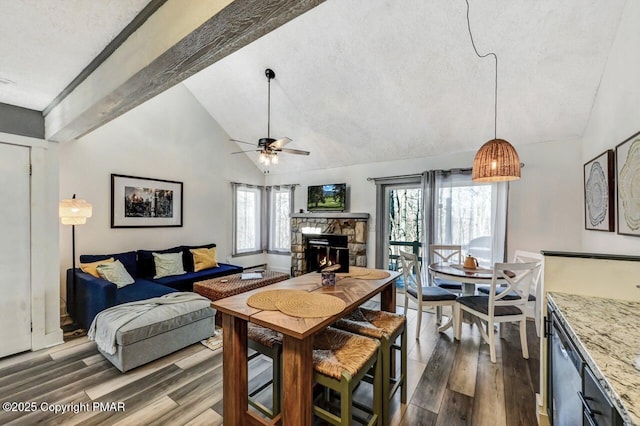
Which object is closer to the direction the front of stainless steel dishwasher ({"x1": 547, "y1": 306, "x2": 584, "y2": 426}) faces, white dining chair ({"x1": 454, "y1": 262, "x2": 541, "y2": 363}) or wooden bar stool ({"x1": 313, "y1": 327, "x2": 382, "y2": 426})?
the wooden bar stool

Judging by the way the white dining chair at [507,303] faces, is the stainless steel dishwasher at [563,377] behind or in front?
behind

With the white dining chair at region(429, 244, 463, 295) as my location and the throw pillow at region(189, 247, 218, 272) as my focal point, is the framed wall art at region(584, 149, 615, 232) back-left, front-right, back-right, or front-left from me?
back-left

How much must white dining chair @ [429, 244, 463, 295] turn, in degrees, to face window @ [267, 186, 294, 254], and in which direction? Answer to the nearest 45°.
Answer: approximately 90° to its right

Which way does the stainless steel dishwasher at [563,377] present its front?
to the viewer's left

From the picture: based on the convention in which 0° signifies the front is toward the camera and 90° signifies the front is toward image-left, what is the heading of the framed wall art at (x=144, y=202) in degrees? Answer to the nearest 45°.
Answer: approximately 315°

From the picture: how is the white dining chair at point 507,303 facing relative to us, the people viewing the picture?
facing away from the viewer and to the left of the viewer
